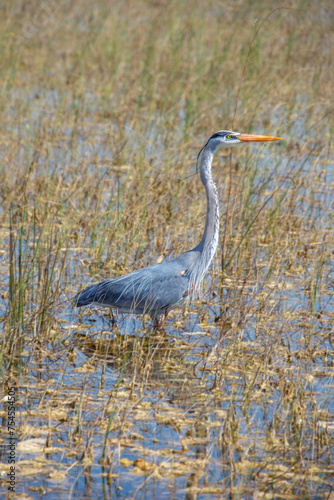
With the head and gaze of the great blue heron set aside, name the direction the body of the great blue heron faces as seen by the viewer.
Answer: to the viewer's right
